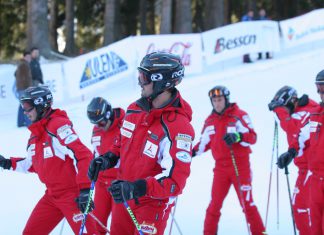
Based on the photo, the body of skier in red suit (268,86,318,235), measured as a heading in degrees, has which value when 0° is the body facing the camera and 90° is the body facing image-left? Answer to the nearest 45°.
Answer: approximately 45°

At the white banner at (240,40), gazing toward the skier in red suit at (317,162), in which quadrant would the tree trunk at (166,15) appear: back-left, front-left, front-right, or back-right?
back-right

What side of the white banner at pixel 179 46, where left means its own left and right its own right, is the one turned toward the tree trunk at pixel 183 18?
back

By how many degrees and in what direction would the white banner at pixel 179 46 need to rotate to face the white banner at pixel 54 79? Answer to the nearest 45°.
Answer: approximately 45° to its right

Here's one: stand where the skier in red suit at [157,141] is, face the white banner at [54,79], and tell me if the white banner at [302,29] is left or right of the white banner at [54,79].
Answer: right

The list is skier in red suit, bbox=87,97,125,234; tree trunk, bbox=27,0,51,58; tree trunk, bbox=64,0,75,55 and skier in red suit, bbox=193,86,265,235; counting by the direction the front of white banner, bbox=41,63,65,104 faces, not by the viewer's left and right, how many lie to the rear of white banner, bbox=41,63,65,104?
2

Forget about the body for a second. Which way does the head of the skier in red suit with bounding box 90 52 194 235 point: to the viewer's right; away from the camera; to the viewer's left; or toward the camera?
to the viewer's left
